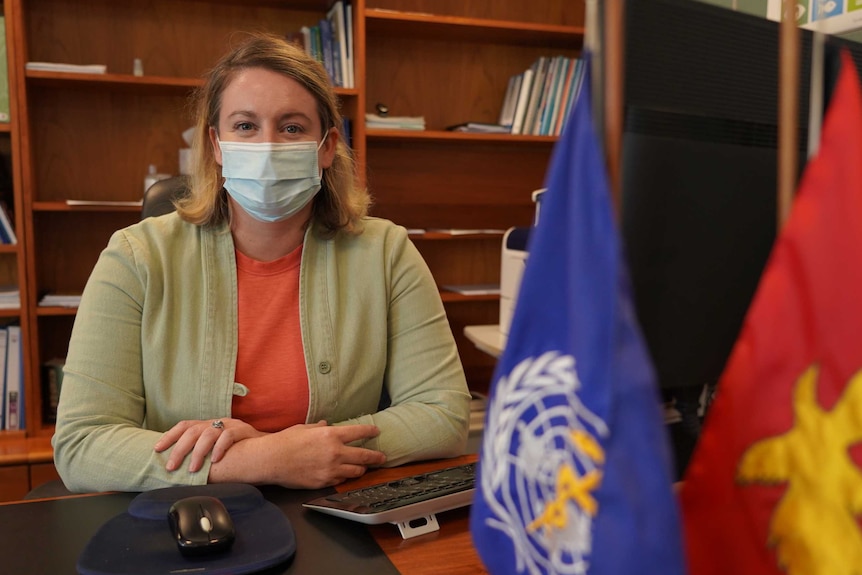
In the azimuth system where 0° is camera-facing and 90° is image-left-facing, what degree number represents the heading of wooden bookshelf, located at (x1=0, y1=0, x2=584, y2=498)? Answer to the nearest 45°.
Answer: approximately 0°

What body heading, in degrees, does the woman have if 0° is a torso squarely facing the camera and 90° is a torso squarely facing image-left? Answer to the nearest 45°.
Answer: approximately 0°

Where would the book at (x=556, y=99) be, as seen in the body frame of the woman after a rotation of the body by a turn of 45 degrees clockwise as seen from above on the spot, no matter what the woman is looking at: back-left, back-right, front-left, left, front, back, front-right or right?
back

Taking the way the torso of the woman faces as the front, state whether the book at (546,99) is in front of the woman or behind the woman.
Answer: behind

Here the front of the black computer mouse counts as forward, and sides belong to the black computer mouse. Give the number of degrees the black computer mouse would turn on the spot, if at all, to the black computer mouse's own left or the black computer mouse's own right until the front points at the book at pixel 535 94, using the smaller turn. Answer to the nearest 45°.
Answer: approximately 135° to the black computer mouse's own left

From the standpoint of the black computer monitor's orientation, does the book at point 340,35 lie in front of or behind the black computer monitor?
in front

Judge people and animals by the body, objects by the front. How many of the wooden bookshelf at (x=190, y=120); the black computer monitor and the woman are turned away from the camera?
1

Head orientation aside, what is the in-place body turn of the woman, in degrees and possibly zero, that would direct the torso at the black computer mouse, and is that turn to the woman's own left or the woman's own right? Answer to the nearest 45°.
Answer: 0° — they already face it

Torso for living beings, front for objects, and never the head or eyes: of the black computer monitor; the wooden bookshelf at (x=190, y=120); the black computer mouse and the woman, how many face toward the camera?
3

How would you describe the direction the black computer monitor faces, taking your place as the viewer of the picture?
facing away from the viewer

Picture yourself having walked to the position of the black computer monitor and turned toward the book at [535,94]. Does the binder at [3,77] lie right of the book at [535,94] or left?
left
